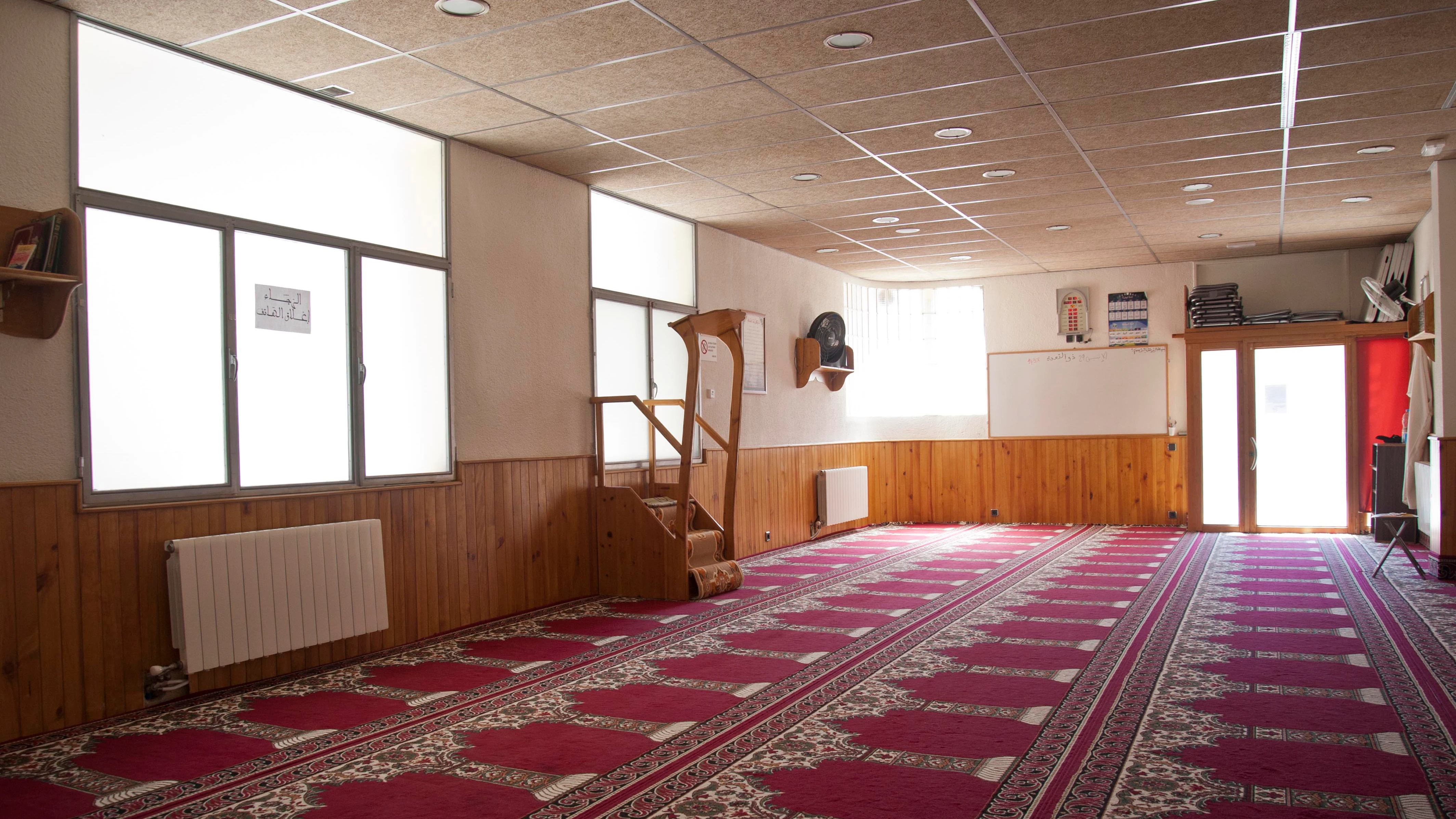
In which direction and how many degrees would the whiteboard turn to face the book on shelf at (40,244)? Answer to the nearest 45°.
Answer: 0° — it already faces it

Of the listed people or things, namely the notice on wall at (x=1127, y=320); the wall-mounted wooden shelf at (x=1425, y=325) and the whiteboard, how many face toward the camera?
2

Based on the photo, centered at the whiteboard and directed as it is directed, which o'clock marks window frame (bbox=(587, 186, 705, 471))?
The window frame is roughly at 1 o'clock from the whiteboard.

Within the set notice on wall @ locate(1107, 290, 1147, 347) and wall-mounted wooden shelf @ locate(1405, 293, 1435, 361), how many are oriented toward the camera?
1

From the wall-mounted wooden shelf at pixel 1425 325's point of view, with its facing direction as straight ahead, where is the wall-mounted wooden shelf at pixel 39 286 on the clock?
the wall-mounted wooden shelf at pixel 39 286 is roughly at 10 o'clock from the wall-mounted wooden shelf at pixel 1425 325.

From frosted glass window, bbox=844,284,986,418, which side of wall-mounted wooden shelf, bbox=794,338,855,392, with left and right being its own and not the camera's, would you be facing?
left

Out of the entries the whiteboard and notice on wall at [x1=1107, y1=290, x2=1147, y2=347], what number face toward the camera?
2

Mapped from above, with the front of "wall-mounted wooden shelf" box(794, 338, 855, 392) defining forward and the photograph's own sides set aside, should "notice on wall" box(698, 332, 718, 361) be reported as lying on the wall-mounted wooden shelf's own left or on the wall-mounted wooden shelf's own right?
on the wall-mounted wooden shelf's own right

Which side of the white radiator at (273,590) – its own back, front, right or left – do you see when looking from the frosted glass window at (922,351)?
left

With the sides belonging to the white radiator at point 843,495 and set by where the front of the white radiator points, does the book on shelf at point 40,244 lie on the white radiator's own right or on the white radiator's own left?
on the white radiator's own right
